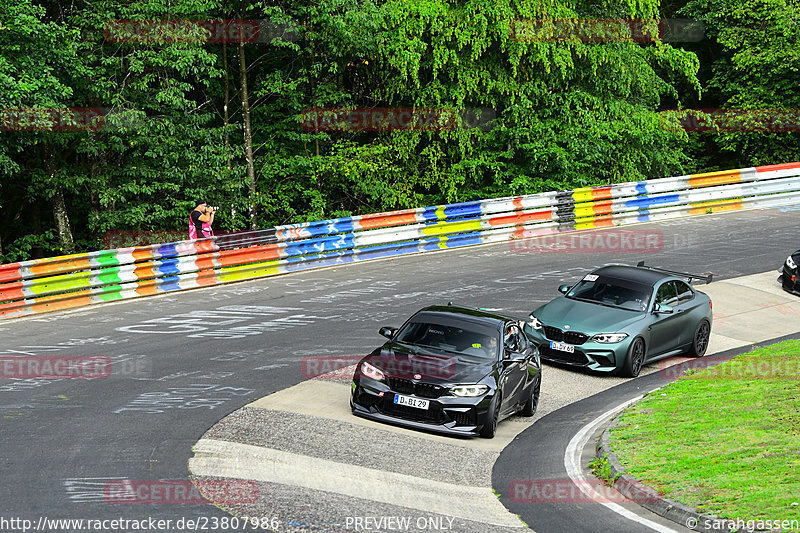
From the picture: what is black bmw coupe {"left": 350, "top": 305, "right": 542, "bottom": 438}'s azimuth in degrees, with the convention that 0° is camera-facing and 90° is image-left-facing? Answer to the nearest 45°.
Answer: approximately 45°

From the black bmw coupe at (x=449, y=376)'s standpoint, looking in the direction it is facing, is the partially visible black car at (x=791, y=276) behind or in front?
behind

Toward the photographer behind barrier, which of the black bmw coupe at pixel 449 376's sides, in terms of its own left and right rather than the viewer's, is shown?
right

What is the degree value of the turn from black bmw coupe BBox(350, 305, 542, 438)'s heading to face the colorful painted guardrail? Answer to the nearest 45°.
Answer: approximately 135° to its right
